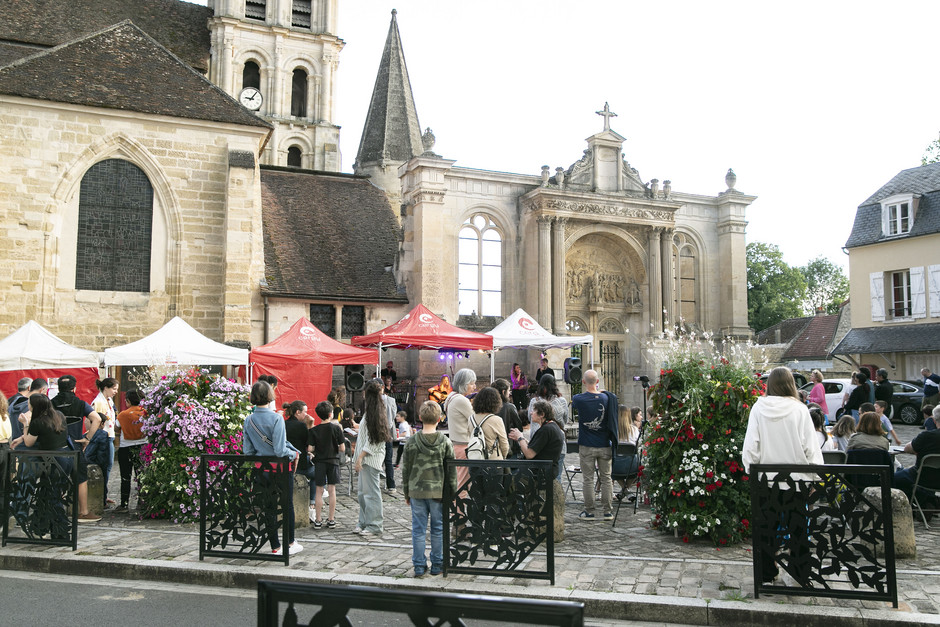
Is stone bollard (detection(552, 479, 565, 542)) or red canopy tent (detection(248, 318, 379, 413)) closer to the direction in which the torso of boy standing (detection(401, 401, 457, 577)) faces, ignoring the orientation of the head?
the red canopy tent

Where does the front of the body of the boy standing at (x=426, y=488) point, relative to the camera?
away from the camera

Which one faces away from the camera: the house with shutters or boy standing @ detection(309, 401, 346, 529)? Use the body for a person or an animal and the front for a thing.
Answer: the boy standing

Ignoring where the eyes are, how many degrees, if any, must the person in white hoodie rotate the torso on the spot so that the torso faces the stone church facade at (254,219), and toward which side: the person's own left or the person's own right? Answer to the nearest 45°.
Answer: approximately 45° to the person's own left

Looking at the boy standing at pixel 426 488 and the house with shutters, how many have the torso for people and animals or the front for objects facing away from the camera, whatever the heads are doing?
1

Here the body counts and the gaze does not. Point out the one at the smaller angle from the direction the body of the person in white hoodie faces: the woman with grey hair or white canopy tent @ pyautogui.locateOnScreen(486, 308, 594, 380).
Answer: the white canopy tent

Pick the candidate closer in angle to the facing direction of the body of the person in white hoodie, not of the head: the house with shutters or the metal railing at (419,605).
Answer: the house with shutters

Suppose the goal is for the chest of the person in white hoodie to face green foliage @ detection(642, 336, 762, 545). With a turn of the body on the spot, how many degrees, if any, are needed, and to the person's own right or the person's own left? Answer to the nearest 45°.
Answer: approximately 45° to the person's own left

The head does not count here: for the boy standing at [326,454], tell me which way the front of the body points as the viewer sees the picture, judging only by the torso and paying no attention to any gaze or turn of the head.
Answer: away from the camera

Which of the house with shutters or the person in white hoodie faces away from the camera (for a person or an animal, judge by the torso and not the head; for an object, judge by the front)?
the person in white hoodie

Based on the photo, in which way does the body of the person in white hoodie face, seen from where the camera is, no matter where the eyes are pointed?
away from the camera

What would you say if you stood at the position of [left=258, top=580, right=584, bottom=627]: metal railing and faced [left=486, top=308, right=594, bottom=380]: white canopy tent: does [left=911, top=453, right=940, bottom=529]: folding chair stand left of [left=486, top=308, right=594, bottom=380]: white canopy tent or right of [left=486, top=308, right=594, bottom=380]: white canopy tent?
right

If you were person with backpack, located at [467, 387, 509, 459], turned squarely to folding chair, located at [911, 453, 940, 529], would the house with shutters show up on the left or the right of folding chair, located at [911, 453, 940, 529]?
left

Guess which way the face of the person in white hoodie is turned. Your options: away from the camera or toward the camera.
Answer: away from the camera
